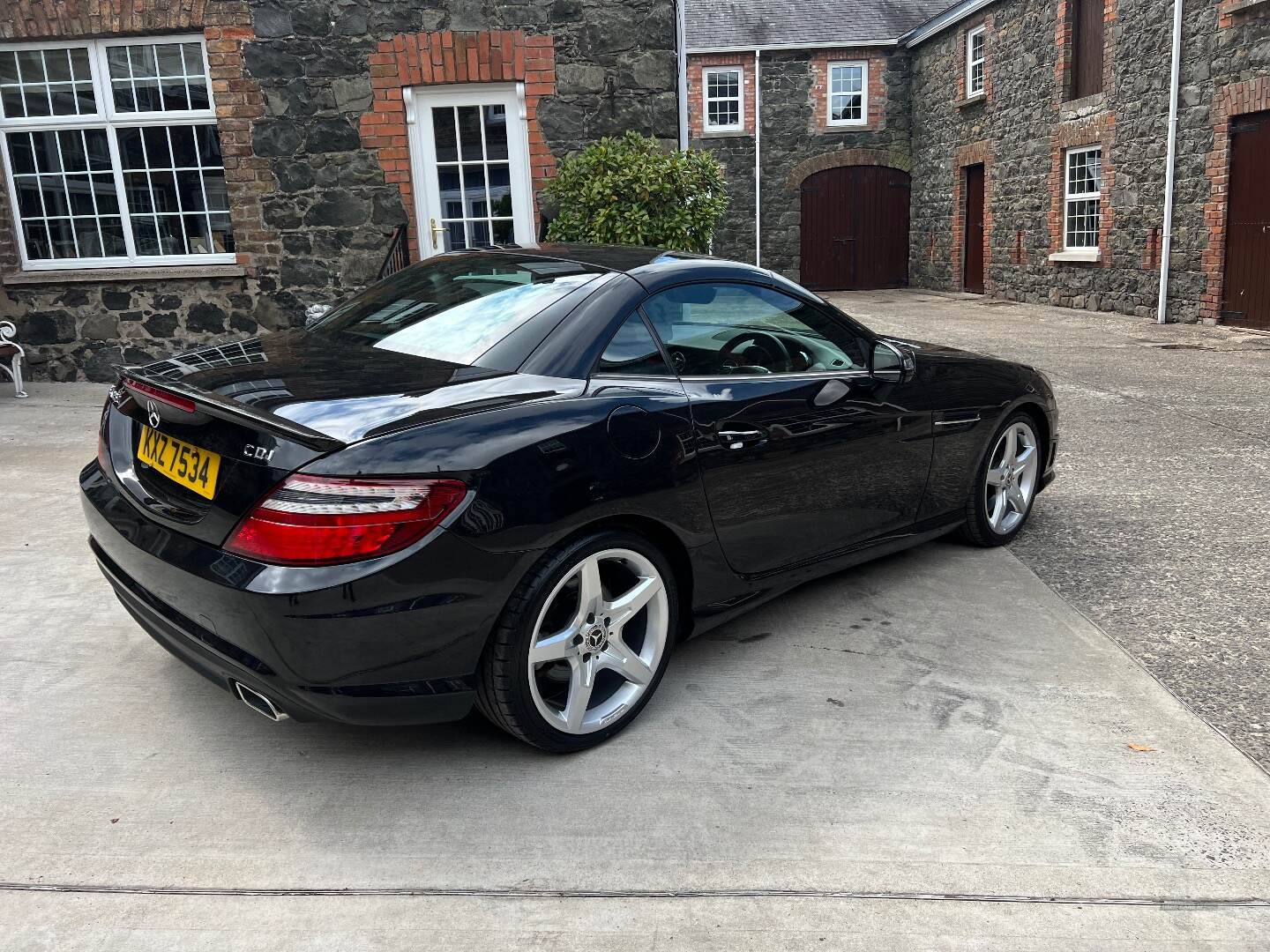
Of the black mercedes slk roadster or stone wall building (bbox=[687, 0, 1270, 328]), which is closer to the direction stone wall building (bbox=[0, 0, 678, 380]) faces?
the black mercedes slk roadster

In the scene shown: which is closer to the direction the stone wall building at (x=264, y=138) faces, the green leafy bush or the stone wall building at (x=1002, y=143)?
the green leafy bush

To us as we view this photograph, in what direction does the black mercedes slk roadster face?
facing away from the viewer and to the right of the viewer

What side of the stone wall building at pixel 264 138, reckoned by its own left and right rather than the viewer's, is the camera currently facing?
front

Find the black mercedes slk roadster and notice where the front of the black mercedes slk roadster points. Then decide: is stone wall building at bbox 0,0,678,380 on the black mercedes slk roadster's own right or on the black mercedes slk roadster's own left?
on the black mercedes slk roadster's own left

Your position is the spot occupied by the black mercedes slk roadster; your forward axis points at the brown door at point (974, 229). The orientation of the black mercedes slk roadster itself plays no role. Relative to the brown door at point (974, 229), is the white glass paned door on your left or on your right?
left

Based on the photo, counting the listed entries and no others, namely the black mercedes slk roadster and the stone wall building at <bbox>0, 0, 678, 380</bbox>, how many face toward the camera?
1

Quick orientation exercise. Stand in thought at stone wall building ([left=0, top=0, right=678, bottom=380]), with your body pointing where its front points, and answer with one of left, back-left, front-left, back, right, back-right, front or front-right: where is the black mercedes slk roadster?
front

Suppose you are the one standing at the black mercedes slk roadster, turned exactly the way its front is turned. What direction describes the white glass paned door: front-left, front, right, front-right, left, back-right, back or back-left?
front-left

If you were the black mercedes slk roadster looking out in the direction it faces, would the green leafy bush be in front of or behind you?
in front

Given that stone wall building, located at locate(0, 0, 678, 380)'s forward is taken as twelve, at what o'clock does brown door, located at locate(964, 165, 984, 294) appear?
The brown door is roughly at 8 o'clock from the stone wall building.

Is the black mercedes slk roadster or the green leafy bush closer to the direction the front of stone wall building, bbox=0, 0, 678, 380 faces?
the black mercedes slk roadster

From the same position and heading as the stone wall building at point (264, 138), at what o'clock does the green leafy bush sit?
The green leafy bush is roughly at 10 o'clock from the stone wall building.
